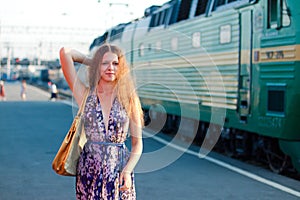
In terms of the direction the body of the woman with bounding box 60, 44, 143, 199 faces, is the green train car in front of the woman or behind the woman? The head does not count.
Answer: behind

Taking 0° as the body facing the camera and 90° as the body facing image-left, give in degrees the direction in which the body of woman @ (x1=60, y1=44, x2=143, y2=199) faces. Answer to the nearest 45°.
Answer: approximately 0°
